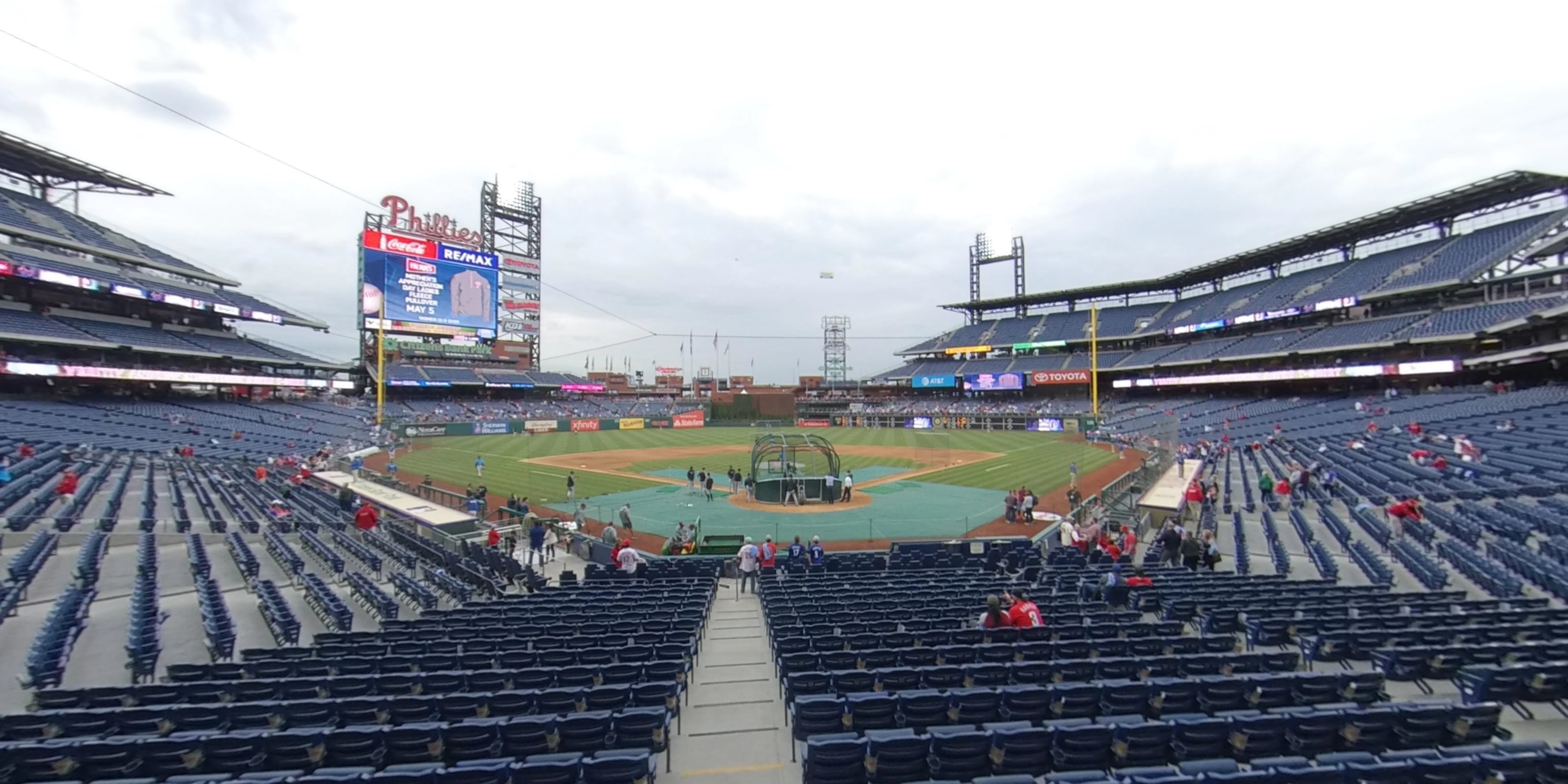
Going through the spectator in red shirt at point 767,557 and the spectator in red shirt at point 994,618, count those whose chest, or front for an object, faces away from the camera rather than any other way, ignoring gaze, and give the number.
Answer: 2

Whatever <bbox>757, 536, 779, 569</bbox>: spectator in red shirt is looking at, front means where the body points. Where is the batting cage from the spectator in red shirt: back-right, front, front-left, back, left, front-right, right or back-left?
front

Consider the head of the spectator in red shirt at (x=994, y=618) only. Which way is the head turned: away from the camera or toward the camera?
away from the camera

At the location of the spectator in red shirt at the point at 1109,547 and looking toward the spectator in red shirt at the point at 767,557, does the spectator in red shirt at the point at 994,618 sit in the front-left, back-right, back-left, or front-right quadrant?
front-left

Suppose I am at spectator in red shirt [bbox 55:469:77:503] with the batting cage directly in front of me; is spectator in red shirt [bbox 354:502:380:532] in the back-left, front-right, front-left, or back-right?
front-right

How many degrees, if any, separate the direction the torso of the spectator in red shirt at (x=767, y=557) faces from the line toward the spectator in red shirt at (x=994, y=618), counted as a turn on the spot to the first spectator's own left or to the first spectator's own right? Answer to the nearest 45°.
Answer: approximately 135° to the first spectator's own right

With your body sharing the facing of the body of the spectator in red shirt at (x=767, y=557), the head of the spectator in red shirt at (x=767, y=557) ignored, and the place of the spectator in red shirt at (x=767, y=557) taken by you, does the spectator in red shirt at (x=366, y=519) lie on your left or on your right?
on your left

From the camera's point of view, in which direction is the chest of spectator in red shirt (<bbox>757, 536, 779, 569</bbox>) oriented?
away from the camera

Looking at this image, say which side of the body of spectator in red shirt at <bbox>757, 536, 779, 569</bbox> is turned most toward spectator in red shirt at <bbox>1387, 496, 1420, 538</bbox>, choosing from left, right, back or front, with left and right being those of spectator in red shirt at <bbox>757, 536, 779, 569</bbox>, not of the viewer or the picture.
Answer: right

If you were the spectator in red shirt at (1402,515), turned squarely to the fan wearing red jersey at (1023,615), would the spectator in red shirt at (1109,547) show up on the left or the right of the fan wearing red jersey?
right

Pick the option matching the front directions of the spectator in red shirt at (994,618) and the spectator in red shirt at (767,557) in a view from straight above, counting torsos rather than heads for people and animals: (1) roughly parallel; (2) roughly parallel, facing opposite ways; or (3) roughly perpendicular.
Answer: roughly parallel

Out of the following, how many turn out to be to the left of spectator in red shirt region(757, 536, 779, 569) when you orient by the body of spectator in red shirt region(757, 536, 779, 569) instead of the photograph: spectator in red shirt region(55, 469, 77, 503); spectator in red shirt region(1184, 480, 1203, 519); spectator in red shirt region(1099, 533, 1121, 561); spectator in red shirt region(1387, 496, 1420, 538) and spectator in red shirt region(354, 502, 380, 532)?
2

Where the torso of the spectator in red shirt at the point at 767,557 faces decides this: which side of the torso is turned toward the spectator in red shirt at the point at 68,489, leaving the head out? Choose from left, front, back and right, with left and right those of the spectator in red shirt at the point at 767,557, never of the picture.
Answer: left

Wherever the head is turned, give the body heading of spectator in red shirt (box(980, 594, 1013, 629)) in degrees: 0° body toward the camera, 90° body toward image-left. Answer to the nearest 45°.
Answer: approximately 180°

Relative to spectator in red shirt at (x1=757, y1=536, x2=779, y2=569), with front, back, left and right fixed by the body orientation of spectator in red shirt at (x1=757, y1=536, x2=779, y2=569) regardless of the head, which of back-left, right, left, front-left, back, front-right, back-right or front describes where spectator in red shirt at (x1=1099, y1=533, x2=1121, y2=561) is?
right
